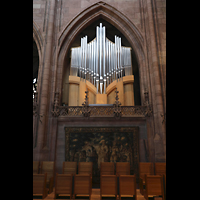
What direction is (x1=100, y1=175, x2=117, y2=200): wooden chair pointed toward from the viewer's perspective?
away from the camera

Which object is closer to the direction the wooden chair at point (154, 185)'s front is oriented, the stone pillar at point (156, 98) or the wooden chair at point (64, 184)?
the stone pillar

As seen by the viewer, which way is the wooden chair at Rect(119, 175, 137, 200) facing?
away from the camera

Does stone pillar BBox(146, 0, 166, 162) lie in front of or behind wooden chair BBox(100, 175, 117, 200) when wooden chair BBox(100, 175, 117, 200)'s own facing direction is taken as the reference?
in front

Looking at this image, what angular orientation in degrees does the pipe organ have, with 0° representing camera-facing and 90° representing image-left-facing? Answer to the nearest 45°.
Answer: approximately 0°

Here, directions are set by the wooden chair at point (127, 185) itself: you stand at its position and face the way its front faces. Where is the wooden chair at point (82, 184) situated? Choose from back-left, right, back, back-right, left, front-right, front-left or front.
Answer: left

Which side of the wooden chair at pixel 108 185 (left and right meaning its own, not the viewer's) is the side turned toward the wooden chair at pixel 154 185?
right

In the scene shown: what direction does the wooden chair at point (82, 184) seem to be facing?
away from the camera

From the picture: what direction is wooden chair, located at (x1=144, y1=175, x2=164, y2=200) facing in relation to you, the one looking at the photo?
facing away from the viewer

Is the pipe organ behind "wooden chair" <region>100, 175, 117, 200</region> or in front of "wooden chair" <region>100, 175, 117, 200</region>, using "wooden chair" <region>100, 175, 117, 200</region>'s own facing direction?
in front

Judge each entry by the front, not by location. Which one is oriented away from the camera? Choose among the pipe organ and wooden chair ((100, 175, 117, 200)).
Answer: the wooden chair
